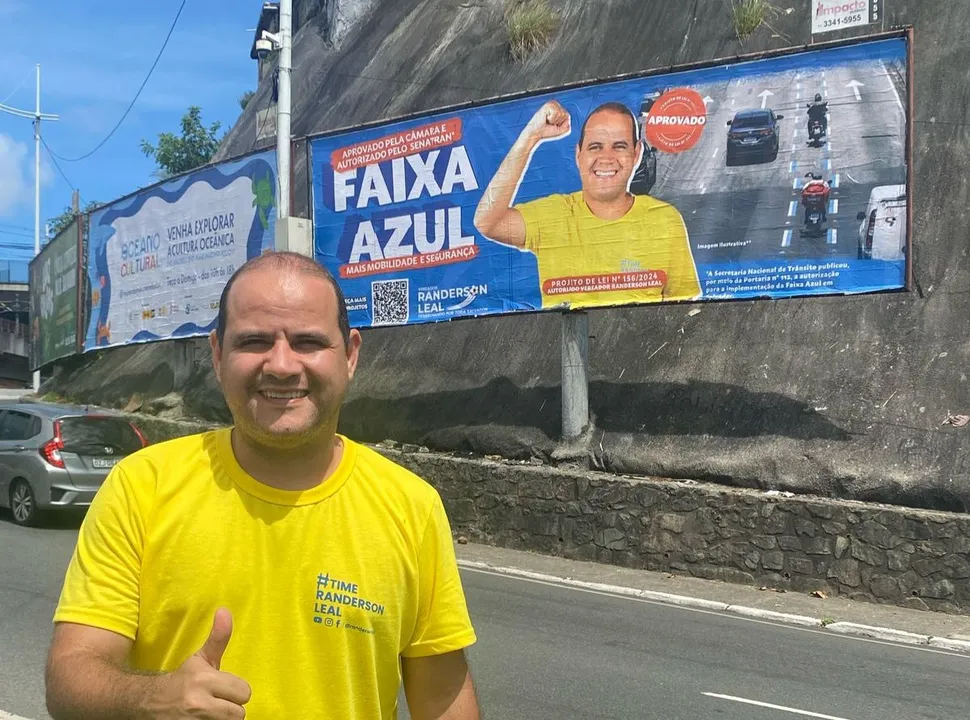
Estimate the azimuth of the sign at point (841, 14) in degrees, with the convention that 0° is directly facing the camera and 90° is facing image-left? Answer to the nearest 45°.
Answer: approximately 45°

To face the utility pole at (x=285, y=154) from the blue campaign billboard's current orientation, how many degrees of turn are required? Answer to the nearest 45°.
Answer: approximately 45° to its right

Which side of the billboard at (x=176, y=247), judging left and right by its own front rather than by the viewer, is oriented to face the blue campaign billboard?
left

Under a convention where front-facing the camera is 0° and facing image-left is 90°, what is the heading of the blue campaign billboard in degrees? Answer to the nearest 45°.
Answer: approximately 45°

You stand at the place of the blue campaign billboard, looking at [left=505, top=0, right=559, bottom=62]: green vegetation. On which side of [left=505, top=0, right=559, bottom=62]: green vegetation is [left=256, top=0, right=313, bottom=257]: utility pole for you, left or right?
left

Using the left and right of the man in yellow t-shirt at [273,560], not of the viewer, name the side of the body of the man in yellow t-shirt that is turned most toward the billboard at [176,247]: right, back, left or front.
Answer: back

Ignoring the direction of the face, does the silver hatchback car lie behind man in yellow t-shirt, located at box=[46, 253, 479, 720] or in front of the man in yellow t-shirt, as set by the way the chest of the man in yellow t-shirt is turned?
behind

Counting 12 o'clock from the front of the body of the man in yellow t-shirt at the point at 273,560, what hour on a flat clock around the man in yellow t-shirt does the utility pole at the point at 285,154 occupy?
The utility pole is roughly at 6 o'clock from the man in yellow t-shirt.

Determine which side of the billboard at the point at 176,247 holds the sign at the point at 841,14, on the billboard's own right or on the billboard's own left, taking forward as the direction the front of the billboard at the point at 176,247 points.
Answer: on the billboard's own left

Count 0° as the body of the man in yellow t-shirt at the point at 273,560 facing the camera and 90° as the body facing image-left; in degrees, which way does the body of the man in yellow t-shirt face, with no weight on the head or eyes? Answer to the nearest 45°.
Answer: approximately 0°

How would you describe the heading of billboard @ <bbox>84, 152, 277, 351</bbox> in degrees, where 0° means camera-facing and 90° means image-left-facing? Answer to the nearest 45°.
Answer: approximately 45°

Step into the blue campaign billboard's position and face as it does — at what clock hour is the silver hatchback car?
The silver hatchback car is roughly at 1 o'clock from the blue campaign billboard.

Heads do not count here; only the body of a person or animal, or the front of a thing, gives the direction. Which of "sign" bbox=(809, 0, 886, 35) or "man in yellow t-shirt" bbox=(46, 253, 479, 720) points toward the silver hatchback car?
the sign

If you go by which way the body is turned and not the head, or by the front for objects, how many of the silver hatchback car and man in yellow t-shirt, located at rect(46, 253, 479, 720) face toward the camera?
1

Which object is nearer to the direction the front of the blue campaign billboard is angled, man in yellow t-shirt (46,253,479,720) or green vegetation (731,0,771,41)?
the man in yellow t-shirt
